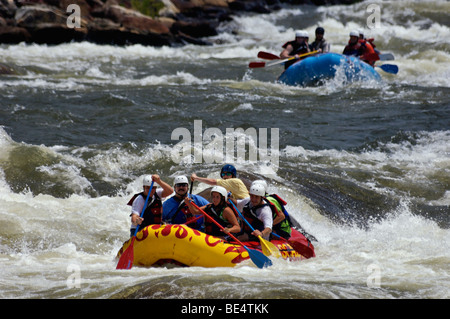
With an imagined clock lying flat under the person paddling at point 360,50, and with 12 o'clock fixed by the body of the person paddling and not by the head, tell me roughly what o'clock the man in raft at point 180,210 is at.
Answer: The man in raft is roughly at 11 o'clock from the person paddling.

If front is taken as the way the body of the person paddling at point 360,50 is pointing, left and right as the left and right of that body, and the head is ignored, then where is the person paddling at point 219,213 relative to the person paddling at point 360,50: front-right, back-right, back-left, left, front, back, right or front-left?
front-left

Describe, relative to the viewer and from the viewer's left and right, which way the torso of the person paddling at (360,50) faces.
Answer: facing the viewer and to the left of the viewer

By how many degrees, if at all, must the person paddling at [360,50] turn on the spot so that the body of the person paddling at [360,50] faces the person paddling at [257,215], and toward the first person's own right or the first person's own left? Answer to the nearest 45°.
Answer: approximately 45° to the first person's own left

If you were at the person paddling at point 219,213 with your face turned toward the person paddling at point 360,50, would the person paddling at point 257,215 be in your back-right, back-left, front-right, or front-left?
front-right

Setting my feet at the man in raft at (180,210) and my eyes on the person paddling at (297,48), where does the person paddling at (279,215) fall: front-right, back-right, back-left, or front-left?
front-right

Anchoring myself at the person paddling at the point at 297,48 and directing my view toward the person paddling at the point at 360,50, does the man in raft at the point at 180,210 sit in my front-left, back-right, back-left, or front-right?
back-right

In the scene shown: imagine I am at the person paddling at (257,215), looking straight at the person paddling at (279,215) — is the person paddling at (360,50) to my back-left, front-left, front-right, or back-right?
front-left

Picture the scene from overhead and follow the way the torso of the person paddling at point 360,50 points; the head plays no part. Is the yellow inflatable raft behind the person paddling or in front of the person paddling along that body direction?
in front

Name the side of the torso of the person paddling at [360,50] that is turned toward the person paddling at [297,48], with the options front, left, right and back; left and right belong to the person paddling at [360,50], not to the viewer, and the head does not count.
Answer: right
